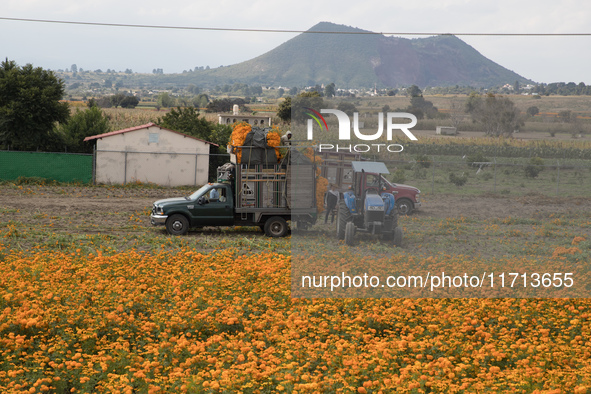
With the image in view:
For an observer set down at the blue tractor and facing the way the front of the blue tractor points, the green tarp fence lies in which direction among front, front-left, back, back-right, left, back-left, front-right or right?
back-right

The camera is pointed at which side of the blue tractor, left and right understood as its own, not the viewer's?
front

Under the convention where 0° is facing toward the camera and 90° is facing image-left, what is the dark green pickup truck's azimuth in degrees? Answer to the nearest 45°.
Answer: approximately 90°

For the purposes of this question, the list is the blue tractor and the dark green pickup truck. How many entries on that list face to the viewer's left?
1

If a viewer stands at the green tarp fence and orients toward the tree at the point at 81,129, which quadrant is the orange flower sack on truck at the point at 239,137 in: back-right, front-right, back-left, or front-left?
back-right

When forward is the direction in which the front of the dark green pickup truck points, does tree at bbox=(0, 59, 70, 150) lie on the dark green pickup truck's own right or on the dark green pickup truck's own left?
on the dark green pickup truck's own right

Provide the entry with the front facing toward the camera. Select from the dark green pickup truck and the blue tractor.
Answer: the blue tractor

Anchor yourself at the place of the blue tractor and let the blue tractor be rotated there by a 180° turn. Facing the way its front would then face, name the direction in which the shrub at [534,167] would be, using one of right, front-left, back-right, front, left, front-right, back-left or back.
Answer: right

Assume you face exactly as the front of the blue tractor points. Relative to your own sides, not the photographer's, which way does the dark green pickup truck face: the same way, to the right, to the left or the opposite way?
to the right
